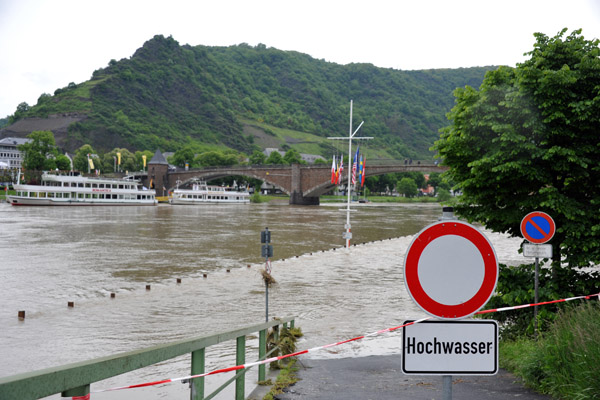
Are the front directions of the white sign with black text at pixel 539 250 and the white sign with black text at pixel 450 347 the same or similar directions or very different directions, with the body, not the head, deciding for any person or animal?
same or similar directions

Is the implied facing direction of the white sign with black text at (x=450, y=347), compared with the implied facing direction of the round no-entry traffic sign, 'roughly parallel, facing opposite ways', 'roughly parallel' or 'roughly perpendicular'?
roughly parallel

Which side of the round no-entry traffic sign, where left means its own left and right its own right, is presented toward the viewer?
front

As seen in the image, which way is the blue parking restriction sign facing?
toward the camera

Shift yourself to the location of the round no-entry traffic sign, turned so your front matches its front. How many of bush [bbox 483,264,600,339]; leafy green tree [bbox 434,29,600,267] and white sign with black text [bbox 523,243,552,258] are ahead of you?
0

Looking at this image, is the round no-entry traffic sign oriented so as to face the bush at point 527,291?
no

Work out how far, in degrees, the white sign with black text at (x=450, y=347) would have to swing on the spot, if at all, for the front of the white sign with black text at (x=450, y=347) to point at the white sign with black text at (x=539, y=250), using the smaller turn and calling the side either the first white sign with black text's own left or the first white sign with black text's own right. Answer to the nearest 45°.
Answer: approximately 180°

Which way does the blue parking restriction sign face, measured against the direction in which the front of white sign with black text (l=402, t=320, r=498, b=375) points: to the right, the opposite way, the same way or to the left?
the same way

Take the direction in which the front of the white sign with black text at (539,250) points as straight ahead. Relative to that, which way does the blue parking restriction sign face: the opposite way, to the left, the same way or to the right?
the same way

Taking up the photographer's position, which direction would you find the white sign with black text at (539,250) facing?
facing the viewer

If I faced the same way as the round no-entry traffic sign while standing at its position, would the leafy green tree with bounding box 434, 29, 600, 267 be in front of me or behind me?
behind

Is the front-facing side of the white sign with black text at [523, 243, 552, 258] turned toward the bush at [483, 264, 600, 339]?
no

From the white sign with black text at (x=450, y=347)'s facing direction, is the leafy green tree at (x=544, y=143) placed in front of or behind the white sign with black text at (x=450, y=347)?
behind

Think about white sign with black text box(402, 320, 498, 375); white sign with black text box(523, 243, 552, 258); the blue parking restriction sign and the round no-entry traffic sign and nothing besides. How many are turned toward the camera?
4
